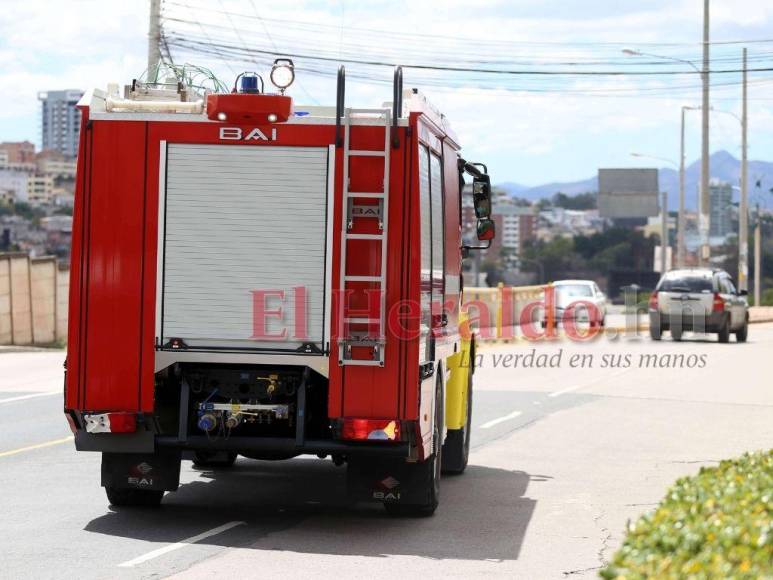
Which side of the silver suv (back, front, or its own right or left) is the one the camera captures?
back

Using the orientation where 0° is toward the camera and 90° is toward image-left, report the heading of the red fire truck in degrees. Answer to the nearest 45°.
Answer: approximately 180°

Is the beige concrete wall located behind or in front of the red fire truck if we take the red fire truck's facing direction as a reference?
in front

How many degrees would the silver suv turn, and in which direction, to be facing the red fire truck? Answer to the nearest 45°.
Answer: approximately 180°

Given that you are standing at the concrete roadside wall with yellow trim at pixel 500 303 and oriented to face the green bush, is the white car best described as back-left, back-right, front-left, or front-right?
back-left

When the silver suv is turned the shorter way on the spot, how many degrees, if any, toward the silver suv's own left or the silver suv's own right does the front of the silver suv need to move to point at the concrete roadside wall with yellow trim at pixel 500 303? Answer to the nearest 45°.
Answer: approximately 45° to the silver suv's own left

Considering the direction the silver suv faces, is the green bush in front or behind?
behind

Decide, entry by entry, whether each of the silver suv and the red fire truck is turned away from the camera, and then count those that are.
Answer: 2

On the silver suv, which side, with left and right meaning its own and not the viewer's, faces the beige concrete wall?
left

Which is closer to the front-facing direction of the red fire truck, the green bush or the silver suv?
the silver suv

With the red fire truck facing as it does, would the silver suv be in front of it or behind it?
in front
